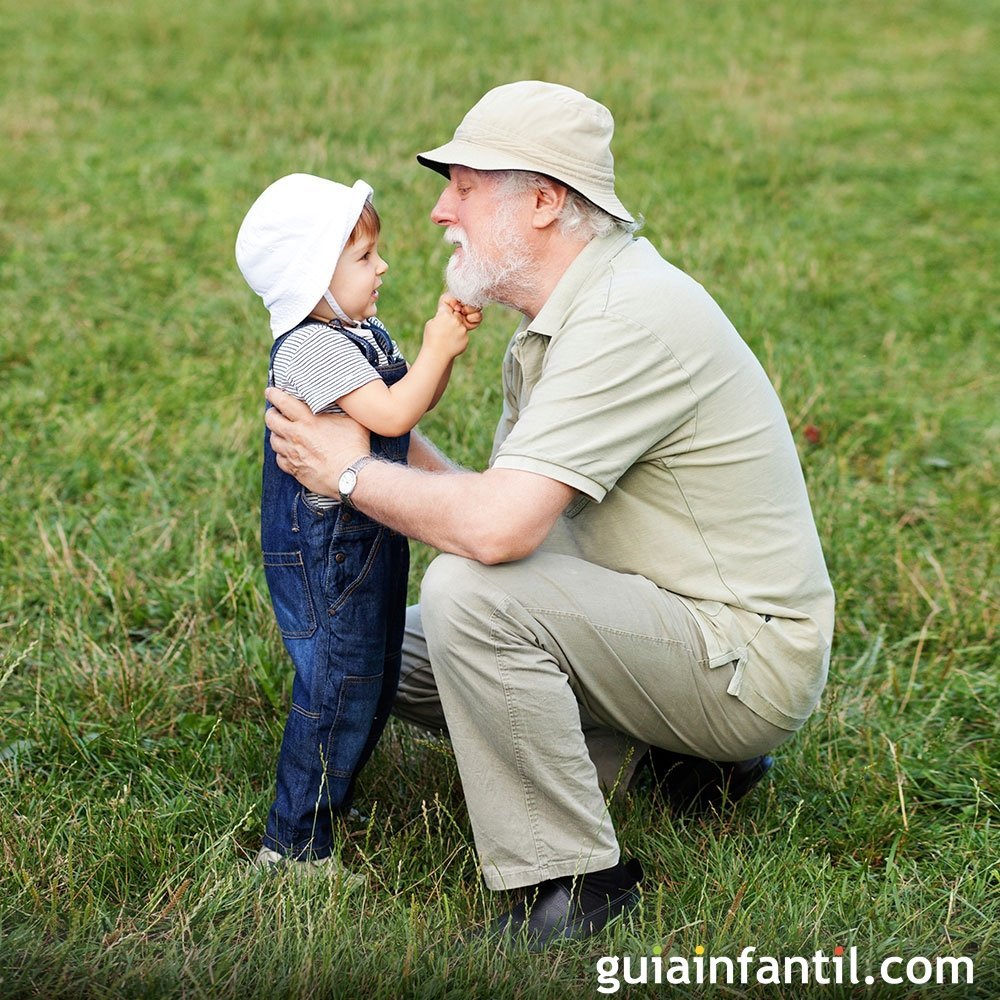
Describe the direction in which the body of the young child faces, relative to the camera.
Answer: to the viewer's right

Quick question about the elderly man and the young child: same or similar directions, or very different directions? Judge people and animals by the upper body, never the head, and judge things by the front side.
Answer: very different directions

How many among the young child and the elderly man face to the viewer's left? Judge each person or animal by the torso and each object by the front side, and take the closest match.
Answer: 1

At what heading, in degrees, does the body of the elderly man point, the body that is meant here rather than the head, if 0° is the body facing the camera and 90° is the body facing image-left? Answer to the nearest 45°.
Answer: approximately 90°

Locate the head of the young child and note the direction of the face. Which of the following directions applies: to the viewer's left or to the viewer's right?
to the viewer's right
